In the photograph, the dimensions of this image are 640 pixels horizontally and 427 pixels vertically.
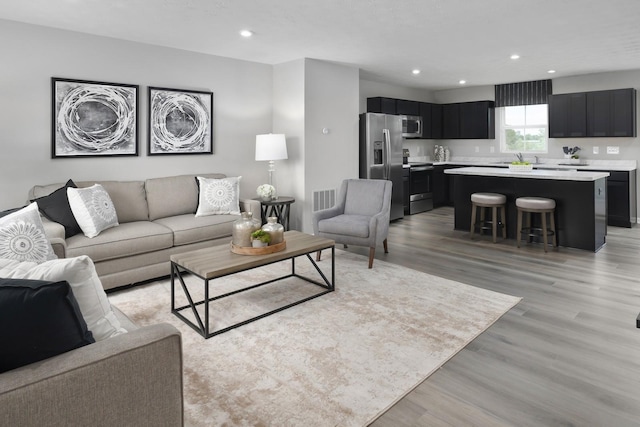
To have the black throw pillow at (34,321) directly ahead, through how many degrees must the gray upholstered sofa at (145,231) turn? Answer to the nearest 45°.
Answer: approximately 45° to its right

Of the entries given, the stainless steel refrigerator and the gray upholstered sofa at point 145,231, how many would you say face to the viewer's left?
0

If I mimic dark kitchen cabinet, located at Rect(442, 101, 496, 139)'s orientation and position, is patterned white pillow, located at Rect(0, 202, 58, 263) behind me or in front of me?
in front

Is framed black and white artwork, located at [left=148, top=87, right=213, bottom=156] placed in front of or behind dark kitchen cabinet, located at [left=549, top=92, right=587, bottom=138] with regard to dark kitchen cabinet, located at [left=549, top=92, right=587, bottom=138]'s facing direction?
in front

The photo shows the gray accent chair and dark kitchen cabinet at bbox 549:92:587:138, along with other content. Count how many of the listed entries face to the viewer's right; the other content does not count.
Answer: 0

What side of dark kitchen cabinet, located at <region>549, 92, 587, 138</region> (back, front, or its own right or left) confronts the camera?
front

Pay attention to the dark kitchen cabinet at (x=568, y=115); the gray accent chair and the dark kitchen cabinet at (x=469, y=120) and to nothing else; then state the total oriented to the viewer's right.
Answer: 0

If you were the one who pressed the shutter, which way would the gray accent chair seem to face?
facing the viewer and to the left of the viewer

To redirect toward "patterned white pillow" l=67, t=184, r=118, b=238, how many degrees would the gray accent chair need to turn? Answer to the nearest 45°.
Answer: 0° — it already faces it

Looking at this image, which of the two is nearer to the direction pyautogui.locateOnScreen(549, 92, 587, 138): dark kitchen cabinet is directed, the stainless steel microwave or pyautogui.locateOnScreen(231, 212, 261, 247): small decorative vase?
the small decorative vase

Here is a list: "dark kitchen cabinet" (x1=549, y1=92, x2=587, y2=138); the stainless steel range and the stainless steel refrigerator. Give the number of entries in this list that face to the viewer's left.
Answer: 0

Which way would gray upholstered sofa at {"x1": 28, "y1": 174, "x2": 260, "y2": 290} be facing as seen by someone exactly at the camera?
facing the viewer and to the right of the viewer

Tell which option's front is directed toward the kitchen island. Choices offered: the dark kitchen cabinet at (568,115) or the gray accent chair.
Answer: the dark kitchen cabinet
